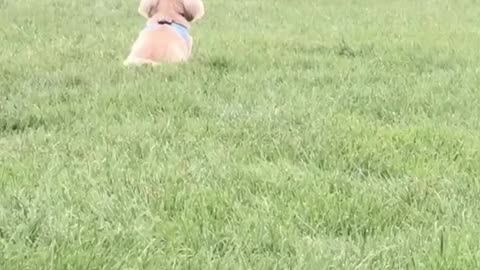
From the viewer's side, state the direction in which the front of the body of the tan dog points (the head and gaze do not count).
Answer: away from the camera
